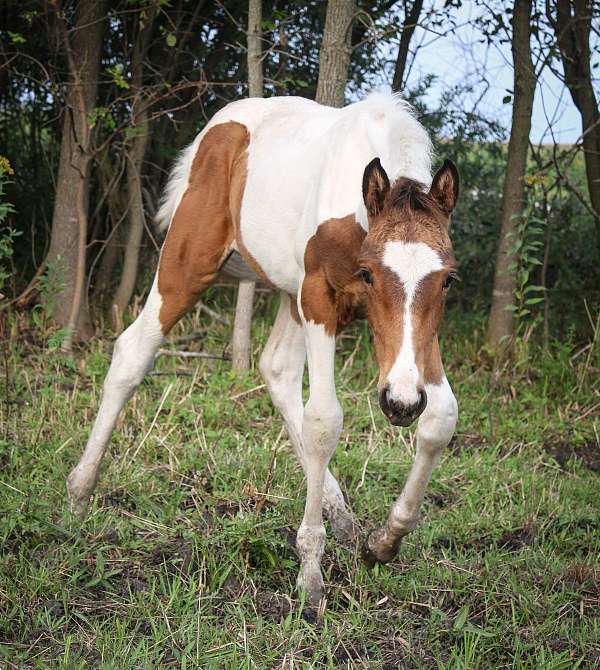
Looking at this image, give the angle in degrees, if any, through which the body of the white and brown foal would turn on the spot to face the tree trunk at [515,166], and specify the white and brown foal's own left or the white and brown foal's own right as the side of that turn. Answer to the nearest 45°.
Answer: approximately 90° to the white and brown foal's own left

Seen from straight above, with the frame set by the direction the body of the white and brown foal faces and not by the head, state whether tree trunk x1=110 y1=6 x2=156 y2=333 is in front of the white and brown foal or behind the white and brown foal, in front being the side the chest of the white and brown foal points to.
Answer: behind

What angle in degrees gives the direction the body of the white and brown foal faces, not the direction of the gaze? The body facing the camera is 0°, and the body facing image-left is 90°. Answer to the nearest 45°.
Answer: approximately 315°

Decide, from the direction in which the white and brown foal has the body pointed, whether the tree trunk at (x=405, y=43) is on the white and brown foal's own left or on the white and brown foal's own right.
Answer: on the white and brown foal's own left

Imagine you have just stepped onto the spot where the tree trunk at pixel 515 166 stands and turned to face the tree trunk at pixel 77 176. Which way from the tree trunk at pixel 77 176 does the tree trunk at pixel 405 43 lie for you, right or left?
right

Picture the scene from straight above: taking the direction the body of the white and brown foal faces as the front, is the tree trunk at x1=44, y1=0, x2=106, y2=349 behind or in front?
behind
